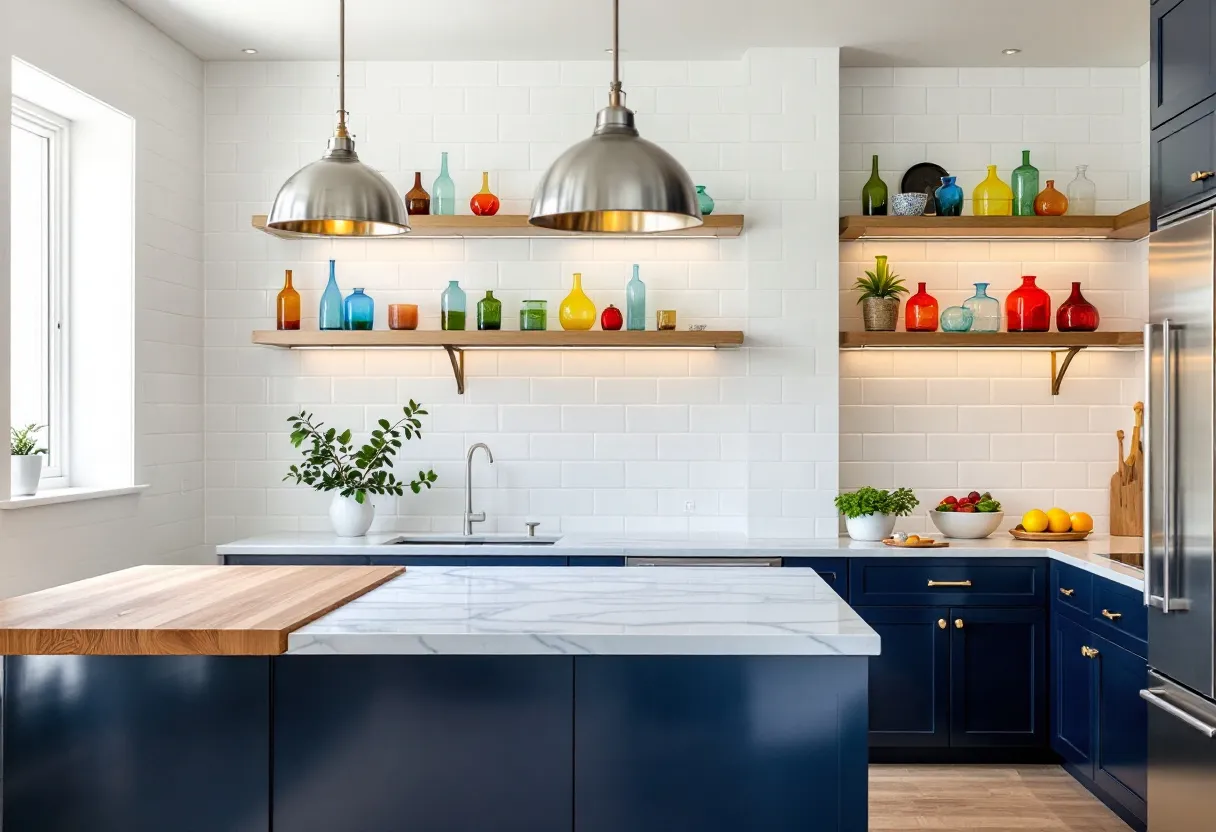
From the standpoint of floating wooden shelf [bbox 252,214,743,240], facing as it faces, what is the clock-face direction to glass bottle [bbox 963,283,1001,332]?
The glass bottle is roughly at 9 o'clock from the floating wooden shelf.

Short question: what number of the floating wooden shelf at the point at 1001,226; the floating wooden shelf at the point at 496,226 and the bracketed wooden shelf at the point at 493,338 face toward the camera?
3

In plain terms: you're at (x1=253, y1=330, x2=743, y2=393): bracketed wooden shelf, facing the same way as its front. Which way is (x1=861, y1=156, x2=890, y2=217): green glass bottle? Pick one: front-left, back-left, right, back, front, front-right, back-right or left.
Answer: left

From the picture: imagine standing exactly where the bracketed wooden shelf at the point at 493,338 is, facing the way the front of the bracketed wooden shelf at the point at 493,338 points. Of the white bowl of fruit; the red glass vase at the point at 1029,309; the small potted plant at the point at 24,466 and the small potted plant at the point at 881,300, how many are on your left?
3

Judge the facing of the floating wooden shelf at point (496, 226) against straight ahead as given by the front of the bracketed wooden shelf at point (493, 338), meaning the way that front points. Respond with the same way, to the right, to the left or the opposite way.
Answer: the same way

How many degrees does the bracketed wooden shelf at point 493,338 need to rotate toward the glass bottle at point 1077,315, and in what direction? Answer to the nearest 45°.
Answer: approximately 90° to its left

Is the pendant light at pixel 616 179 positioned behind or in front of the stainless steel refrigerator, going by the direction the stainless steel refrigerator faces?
in front

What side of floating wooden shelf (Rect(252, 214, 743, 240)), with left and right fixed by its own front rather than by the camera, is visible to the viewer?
front

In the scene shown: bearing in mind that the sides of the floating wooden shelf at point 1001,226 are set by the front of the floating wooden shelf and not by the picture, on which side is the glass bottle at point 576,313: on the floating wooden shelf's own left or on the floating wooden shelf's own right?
on the floating wooden shelf's own right

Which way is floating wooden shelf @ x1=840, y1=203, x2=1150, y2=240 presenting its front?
toward the camera

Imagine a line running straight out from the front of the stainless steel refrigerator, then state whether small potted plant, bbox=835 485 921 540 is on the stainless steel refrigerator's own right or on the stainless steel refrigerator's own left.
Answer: on the stainless steel refrigerator's own right

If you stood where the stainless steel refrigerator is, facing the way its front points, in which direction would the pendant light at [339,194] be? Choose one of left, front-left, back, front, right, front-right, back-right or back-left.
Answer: front

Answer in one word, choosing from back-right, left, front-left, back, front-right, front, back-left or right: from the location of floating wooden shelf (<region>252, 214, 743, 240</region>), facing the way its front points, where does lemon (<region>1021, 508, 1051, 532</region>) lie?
left

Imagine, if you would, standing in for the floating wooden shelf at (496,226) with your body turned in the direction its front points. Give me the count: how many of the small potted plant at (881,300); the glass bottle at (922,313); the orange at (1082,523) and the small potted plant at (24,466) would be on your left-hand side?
3
